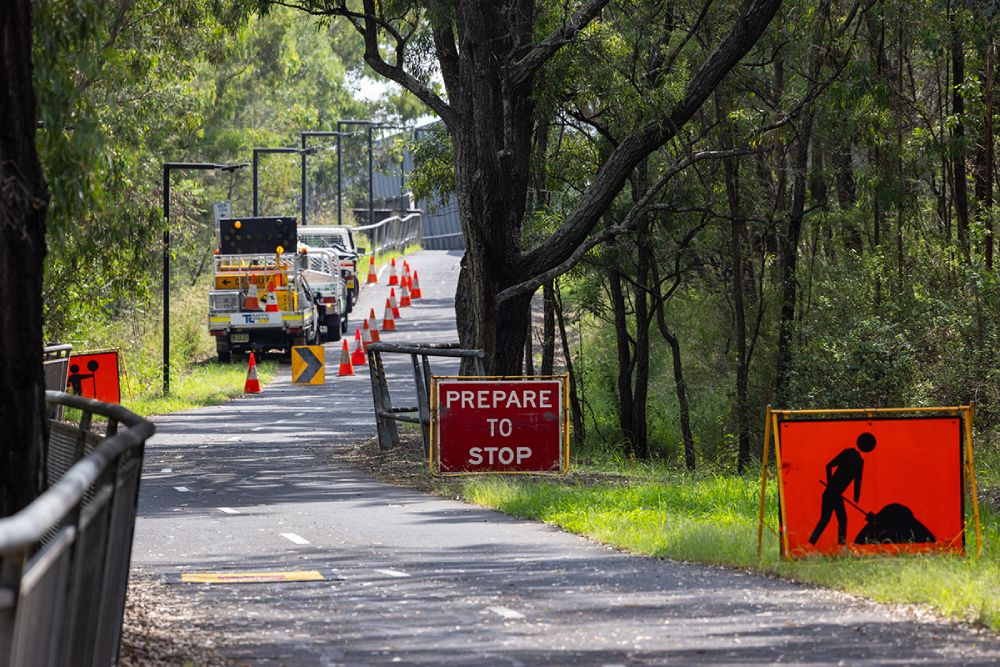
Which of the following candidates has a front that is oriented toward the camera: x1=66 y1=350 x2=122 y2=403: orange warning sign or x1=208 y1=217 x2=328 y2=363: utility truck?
the orange warning sign

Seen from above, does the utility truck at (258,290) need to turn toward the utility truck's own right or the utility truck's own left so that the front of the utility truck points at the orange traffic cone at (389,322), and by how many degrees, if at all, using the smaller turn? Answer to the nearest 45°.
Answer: approximately 45° to the utility truck's own right

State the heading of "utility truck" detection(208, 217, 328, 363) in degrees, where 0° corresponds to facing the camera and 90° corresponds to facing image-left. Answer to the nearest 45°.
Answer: approximately 180°

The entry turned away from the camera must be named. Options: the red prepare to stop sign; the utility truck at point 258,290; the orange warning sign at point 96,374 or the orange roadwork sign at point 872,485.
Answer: the utility truck

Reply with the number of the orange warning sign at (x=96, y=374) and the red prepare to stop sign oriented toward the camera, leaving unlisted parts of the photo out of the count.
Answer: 2

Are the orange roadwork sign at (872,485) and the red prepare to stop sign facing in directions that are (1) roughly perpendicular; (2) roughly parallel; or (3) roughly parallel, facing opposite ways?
roughly parallel

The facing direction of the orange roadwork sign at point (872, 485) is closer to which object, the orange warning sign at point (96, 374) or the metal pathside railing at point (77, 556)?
the metal pathside railing

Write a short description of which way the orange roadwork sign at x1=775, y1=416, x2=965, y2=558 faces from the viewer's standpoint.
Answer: facing the viewer

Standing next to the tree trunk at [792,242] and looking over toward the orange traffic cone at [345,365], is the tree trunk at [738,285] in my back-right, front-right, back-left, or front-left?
front-left

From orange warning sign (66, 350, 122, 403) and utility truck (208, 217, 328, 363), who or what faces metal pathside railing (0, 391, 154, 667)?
the orange warning sign

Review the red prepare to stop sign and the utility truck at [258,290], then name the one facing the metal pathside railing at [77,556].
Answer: the red prepare to stop sign

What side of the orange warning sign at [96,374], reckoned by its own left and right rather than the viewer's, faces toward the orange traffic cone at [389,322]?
back

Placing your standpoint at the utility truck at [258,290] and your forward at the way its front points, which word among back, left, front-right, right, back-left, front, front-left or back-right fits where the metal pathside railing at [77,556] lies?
back

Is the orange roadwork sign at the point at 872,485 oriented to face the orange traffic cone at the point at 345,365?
no

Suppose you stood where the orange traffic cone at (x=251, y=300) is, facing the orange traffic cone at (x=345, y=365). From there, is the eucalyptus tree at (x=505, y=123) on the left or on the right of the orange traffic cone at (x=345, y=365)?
right

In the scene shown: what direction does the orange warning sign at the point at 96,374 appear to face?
toward the camera

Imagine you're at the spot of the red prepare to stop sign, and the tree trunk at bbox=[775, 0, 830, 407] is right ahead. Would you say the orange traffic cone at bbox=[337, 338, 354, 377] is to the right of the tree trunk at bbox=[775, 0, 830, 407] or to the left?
left

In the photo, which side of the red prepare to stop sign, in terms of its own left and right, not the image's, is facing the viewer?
front

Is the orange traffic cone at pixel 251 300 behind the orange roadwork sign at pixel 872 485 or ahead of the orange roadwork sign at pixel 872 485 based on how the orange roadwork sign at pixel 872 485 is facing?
behind
